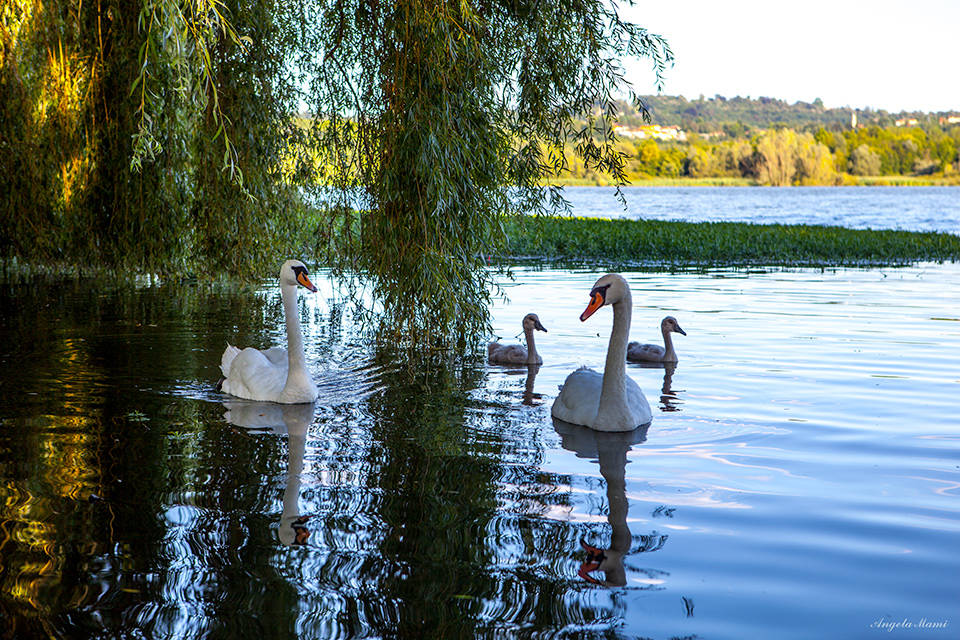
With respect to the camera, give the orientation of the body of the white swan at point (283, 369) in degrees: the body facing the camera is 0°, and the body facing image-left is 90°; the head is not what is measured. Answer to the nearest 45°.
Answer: approximately 315°

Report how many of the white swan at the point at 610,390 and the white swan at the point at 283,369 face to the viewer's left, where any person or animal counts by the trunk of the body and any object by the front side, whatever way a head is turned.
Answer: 0

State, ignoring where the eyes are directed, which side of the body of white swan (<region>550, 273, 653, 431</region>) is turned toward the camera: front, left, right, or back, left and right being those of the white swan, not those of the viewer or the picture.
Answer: front

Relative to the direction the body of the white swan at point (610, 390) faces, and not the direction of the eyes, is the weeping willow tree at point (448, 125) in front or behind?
behind

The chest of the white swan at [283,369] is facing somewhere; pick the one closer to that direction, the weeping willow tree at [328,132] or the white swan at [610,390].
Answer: the white swan

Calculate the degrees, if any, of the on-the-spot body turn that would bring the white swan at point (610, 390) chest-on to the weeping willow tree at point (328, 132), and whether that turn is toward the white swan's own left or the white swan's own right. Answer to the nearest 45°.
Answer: approximately 135° to the white swan's own right
